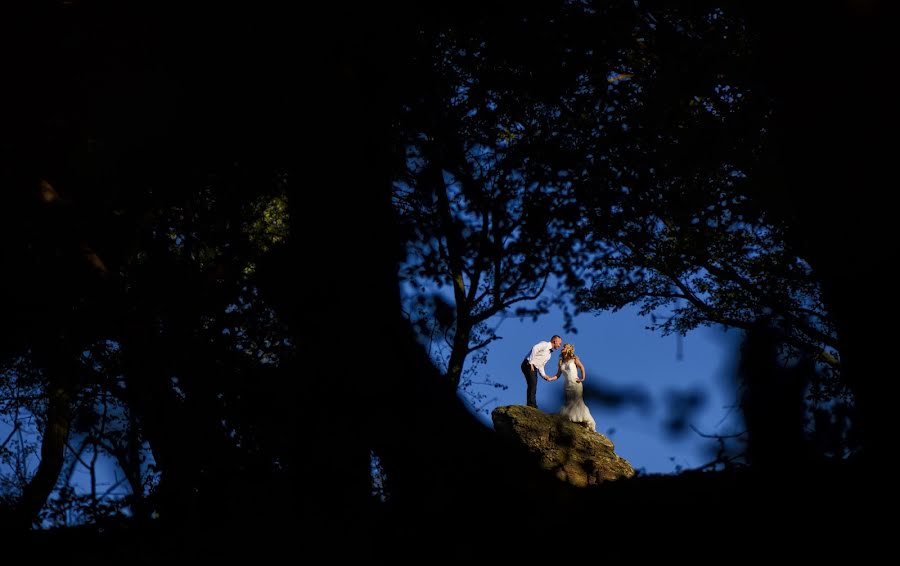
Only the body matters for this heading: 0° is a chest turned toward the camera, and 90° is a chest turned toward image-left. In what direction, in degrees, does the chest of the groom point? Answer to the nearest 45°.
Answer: approximately 270°
